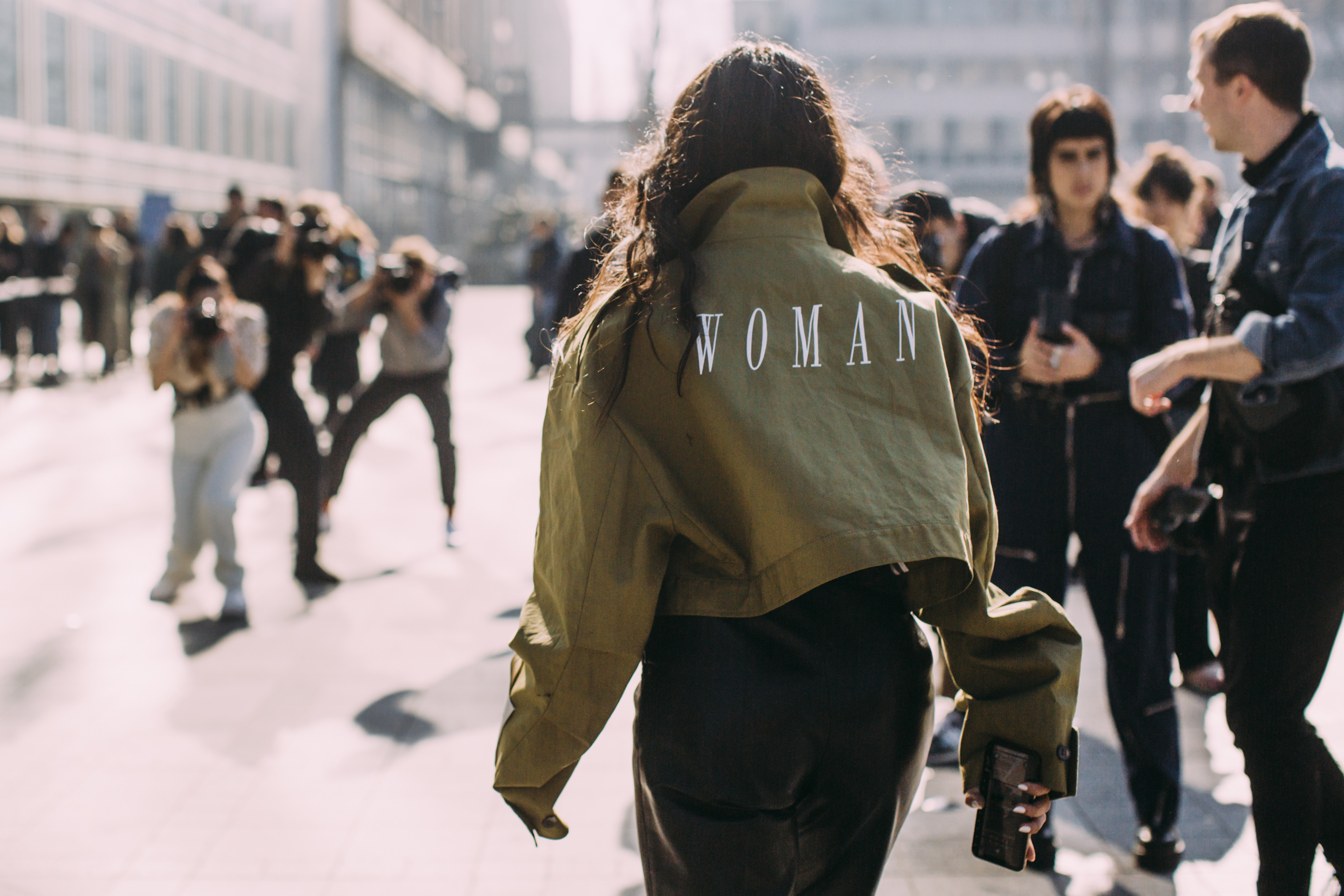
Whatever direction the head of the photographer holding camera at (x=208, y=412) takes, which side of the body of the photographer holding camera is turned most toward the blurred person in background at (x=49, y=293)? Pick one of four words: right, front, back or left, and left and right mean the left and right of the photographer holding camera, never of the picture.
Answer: back

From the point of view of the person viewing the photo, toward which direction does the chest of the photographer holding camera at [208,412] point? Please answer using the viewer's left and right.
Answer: facing the viewer

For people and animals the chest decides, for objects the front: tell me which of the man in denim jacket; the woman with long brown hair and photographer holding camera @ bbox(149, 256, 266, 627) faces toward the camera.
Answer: the photographer holding camera

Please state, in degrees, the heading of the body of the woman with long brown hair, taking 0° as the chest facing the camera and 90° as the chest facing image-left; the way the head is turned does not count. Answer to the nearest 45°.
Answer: approximately 180°

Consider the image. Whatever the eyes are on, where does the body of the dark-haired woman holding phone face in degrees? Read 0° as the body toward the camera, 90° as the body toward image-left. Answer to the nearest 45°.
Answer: approximately 0°

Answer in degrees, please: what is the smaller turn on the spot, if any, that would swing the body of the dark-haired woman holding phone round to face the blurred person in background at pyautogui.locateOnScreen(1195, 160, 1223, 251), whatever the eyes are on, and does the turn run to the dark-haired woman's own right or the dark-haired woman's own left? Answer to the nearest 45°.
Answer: approximately 180°

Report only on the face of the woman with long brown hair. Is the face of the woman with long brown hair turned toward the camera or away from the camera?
away from the camera

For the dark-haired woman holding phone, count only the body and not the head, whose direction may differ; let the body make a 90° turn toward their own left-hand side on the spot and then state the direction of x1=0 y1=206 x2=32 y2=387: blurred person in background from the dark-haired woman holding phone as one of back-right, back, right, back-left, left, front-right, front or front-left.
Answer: back-left

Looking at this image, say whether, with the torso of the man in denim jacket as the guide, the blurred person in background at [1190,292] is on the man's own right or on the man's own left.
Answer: on the man's own right

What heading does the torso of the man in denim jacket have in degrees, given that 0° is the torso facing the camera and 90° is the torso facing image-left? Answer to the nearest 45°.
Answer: approximately 90°

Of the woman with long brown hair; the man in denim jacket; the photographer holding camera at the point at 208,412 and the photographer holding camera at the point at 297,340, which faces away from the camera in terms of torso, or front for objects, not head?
the woman with long brown hair

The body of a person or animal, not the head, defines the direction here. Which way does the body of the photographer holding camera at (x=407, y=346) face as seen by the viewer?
toward the camera

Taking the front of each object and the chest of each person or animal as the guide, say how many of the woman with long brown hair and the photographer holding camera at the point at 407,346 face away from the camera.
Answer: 1

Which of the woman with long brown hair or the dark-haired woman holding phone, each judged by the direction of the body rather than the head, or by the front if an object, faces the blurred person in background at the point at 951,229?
the woman with long brown hair

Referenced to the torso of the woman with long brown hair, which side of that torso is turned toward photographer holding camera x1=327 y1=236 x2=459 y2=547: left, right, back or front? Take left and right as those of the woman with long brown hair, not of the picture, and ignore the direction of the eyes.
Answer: front

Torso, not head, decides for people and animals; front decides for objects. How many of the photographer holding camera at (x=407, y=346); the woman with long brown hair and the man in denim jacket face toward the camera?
1
